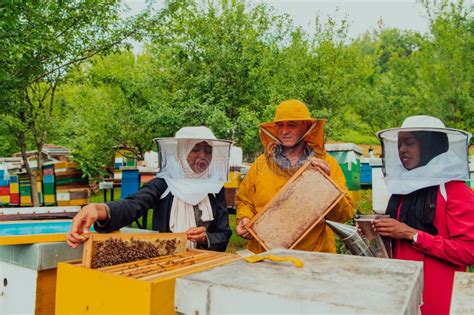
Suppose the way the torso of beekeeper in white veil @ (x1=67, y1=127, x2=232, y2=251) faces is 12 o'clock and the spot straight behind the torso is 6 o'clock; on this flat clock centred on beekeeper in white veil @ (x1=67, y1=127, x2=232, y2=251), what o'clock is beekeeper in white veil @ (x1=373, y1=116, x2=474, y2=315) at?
beekeeper in white veil @ (x1=373, y1=116, x2=474, y2=315) is roughly at 10 o'clock from beekeeper in white veil @ (x1=67, y1=127, x2=232, y2=251).

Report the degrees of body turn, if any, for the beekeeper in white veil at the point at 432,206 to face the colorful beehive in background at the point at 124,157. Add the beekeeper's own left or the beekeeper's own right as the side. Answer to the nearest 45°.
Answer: approximately 90° to the beekeeper's own right

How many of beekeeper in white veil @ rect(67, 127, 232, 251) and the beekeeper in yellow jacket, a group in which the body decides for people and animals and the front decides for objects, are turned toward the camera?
2

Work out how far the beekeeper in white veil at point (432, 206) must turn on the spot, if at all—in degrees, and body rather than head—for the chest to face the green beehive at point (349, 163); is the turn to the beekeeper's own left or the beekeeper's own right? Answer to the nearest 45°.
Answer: approximately 135° to the beekeeper's own right

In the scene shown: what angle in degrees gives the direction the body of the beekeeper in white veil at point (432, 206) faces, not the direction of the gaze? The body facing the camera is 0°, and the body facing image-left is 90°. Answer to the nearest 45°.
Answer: approximately 45°

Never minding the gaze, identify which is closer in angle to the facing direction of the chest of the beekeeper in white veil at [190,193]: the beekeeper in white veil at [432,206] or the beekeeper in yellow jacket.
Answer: the beekeeper in white veil

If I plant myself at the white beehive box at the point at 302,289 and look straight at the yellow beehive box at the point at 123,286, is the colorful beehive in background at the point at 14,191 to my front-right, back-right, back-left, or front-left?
front-right

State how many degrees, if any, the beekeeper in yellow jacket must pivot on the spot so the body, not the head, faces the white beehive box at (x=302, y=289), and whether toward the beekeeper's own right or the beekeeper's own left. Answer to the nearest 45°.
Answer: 0° — they already face it

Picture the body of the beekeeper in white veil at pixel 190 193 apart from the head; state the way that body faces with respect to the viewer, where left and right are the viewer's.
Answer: facing the viewer

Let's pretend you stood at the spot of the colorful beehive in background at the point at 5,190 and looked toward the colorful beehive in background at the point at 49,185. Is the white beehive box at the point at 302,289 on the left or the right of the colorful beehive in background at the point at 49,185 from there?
right

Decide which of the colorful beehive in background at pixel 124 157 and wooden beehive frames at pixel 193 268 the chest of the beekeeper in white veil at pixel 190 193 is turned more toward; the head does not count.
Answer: the wooden beehive frames

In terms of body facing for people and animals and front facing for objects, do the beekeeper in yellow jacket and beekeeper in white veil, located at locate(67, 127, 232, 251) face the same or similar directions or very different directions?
same or similar directions

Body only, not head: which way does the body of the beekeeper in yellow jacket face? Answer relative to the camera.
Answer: toward the camera

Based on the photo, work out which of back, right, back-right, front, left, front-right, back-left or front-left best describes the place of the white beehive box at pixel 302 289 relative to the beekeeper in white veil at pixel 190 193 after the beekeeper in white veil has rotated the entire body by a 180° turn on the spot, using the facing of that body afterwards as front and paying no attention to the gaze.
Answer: back
